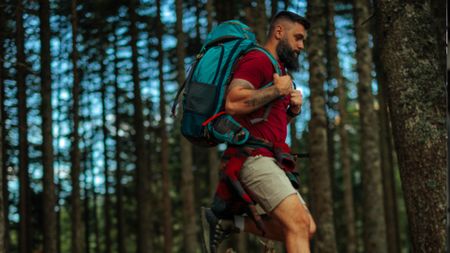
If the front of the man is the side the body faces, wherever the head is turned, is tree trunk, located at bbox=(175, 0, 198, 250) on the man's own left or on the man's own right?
on the man's own left

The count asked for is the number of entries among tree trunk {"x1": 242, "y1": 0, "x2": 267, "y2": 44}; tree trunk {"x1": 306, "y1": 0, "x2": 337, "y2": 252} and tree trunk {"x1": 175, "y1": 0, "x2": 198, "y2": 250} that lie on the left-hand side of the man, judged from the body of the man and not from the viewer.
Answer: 3

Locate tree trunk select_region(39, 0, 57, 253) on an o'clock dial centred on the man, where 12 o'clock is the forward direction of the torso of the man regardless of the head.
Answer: The tree trunk is roughly at 8 o'clock from the man.

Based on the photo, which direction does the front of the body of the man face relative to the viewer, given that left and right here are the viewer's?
facing to the right of the viewer

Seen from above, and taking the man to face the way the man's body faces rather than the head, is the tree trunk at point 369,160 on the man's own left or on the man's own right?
on the man's own left

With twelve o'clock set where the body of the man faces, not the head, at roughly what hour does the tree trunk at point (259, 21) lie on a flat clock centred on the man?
The tree trunk is roughly at 9 o'clock from the man.

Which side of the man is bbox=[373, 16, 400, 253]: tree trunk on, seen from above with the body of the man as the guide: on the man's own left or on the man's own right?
on the man's own left
